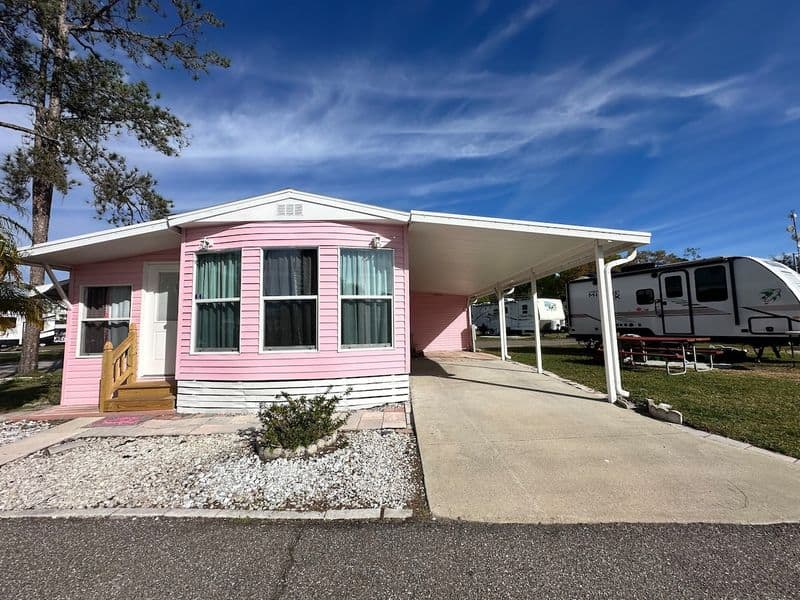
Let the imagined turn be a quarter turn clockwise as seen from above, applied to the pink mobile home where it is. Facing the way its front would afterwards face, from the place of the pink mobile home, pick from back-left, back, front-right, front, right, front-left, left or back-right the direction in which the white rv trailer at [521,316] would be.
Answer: back-right

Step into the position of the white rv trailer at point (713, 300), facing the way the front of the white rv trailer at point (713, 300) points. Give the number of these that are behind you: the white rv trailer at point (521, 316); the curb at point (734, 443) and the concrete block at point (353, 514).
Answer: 1

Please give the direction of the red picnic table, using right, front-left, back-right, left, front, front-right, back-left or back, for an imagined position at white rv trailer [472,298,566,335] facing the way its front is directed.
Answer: front-right

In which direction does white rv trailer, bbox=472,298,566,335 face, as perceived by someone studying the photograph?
facing the viewer and to the right of the viewer

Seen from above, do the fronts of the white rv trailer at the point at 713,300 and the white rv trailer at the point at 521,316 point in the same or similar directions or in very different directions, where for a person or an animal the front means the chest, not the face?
same or similar directions

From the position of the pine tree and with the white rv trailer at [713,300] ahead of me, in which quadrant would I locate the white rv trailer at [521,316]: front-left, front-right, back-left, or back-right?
front-left

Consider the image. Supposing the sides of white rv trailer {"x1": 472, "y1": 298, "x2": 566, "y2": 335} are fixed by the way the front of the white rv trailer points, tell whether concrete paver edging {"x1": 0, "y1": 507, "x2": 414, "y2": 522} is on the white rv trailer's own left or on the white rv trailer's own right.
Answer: on the white rv trailer's own right

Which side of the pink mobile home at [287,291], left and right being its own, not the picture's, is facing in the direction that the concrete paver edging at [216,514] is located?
front

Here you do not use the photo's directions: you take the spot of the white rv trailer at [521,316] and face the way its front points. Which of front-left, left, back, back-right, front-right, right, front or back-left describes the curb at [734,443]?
front-right

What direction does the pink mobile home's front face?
toward the camera

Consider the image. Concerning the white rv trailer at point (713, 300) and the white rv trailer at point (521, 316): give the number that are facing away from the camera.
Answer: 0
